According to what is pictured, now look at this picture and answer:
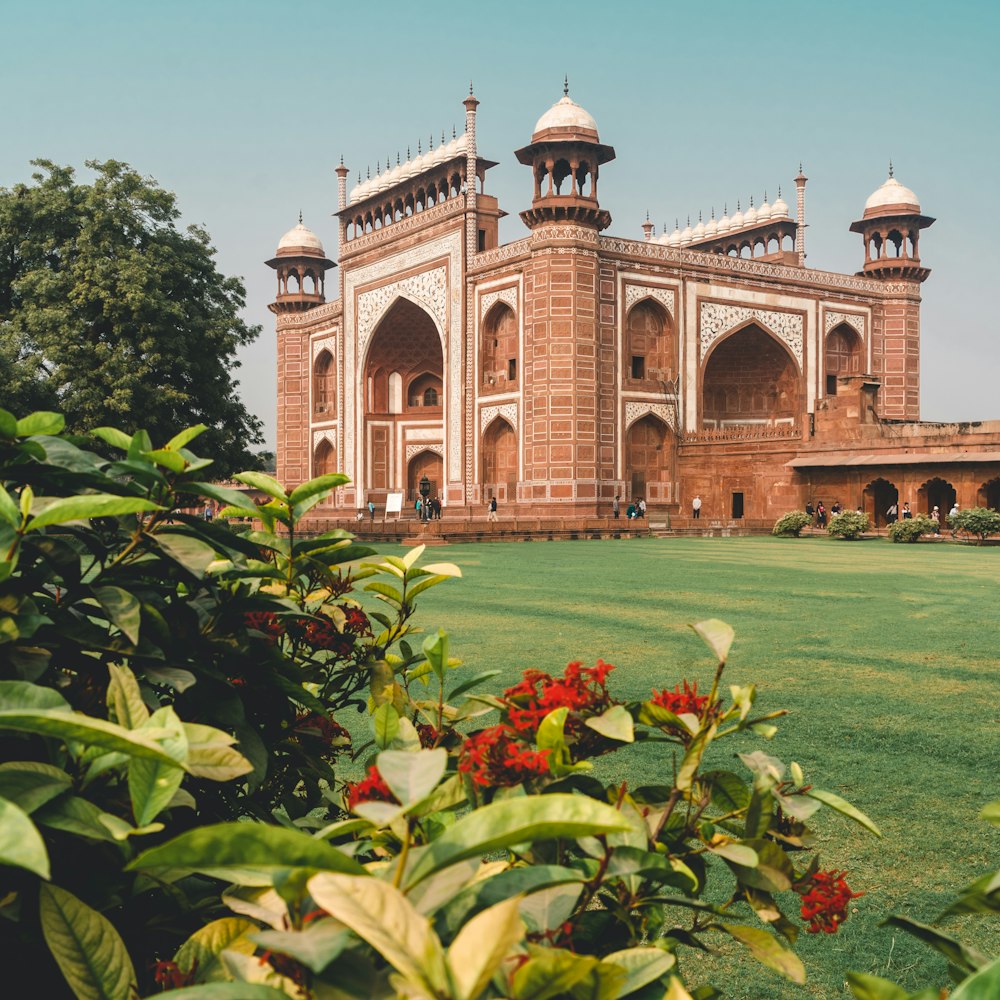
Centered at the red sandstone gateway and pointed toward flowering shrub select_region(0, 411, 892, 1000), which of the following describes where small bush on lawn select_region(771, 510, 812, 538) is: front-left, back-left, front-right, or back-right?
front-left

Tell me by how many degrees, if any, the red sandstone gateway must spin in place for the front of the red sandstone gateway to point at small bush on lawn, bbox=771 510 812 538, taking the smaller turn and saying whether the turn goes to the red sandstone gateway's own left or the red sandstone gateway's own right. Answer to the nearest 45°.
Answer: approximately 90° to the red sandstone gateway's own left

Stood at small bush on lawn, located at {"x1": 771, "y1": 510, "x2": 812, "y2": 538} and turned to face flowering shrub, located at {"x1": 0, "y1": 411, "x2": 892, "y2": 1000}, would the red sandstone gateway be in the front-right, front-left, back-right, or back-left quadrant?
back-right

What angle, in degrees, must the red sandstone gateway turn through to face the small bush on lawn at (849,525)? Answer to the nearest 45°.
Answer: approximately 90° to its left

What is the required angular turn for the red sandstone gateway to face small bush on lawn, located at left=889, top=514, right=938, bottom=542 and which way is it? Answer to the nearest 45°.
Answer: approximately 90° to its left

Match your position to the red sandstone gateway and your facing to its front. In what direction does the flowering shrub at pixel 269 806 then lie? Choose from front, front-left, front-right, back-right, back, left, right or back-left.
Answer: front-left

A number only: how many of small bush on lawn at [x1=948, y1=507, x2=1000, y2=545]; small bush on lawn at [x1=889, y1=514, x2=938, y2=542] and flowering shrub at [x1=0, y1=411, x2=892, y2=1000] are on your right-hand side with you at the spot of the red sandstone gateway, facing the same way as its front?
0

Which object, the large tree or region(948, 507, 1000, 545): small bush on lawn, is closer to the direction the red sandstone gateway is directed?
the large tree

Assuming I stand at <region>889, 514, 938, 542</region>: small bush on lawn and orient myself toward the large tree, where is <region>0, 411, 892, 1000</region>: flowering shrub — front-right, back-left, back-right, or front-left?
front-left

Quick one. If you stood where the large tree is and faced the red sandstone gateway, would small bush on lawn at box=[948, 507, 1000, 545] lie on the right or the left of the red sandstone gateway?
right

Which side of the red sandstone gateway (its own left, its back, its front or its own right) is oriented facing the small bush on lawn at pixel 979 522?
left
